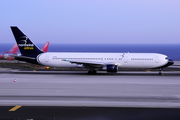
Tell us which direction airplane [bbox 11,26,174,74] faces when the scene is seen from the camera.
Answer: facing to the right of the viewer
